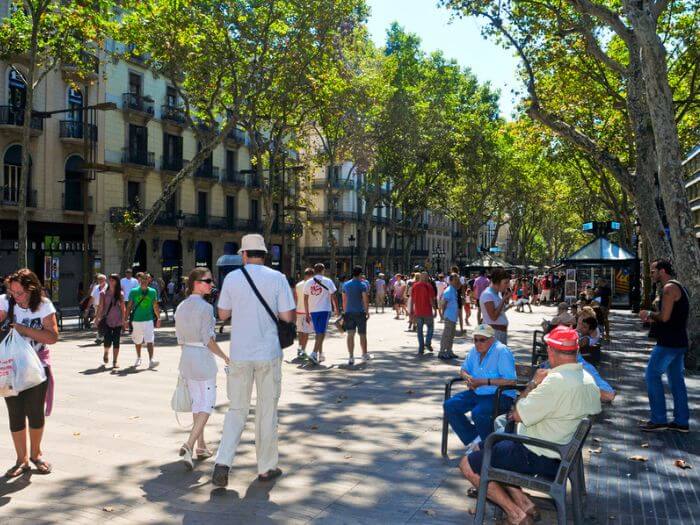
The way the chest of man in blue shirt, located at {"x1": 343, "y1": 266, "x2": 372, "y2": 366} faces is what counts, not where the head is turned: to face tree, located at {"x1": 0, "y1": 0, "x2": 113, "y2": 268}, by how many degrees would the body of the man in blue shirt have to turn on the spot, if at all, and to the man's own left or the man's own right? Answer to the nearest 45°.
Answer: approximately 45° to the man's own left

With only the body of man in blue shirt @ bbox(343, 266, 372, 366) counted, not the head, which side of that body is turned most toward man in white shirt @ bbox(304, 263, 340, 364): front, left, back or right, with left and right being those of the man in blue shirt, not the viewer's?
left

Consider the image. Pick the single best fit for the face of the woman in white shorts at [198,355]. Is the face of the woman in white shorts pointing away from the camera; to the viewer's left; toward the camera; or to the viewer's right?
to the viewer's right

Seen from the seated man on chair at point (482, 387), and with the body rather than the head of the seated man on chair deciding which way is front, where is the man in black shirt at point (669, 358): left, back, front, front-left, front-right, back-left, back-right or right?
back

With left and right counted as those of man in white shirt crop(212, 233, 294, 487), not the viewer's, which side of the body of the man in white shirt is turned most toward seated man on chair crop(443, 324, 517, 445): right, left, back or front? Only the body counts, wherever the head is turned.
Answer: right

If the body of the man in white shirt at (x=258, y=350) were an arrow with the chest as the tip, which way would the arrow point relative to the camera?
away from the camera

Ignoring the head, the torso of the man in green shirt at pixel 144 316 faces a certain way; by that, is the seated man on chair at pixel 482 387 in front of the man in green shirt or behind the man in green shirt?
in front

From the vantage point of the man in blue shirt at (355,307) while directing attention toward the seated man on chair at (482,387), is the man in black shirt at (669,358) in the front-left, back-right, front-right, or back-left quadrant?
front-left

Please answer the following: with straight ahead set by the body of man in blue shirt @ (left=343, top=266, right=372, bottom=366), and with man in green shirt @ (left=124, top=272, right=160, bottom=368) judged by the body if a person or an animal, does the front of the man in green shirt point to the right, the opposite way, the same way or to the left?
the opposite way

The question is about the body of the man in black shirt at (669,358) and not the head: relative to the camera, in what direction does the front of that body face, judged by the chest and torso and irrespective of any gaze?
to the viewer's left

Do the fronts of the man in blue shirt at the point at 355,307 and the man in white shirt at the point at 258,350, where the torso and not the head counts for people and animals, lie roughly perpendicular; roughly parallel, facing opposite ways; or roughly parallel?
roughly parallel

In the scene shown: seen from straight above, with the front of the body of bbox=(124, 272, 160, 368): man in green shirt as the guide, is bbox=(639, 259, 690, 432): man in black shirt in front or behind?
in front

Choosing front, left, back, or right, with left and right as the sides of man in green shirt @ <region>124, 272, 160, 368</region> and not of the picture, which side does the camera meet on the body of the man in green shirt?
front

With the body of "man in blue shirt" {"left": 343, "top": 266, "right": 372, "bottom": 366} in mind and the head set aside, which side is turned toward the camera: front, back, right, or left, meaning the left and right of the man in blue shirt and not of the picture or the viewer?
back

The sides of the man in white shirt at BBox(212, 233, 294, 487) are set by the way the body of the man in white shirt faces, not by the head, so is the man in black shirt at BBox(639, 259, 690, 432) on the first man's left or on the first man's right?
on the first man's right

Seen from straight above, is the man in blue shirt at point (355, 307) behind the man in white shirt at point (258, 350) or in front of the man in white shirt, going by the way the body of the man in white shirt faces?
in front

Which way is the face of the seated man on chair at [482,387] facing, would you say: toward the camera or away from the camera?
toward the camera

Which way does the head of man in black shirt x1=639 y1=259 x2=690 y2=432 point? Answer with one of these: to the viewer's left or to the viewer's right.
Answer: to the viewer's left

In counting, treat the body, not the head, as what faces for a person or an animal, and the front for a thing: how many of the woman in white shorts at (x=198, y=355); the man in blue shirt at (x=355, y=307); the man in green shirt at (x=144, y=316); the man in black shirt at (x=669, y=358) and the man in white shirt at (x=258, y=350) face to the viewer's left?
1
